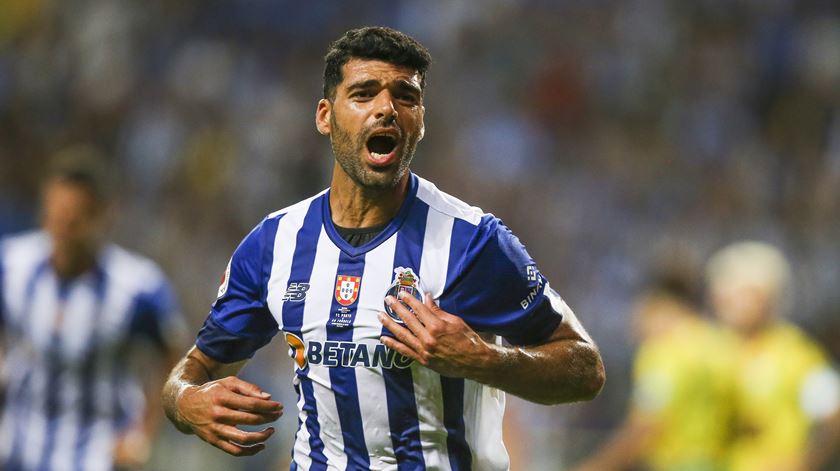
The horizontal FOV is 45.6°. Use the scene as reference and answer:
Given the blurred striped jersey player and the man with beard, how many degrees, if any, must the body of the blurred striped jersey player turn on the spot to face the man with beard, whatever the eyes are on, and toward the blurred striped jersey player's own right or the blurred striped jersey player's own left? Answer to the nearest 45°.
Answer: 0° — they already face them

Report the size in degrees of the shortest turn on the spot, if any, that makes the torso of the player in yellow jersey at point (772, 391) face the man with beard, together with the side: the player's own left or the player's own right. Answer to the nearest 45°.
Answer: approximately 45° to the player's own left

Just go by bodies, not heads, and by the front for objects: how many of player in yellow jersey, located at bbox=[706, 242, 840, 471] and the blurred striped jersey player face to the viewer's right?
0

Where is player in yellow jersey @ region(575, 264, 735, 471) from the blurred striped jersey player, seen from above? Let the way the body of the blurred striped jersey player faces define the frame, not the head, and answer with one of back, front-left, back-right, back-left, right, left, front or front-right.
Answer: left

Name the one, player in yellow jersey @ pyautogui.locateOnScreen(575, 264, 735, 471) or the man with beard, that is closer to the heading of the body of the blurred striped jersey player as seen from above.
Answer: the man with beard

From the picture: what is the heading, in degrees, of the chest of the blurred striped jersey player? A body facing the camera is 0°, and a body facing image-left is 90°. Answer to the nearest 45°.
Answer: approximately 0°

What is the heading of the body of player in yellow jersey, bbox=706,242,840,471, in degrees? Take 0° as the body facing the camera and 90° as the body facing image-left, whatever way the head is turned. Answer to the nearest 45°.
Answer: approximately 45°

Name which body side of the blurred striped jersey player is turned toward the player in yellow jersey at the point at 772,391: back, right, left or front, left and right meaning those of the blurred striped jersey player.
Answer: left
